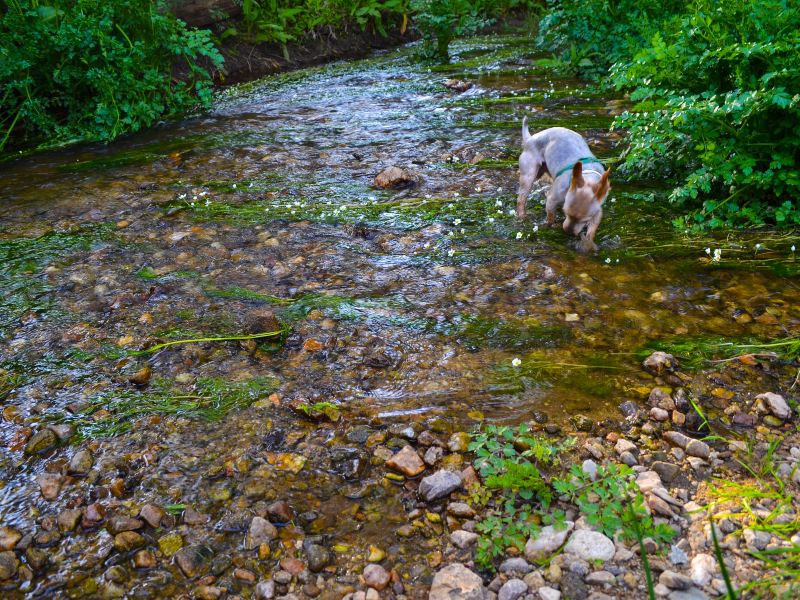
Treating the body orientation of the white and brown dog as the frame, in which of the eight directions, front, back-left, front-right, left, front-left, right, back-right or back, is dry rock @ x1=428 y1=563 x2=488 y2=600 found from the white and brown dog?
front-right

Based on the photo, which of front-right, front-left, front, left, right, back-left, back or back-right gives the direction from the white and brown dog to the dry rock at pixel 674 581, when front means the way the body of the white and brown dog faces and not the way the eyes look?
front-right

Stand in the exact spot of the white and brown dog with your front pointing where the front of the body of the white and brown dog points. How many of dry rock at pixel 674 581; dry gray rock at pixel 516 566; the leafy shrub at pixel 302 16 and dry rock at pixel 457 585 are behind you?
1

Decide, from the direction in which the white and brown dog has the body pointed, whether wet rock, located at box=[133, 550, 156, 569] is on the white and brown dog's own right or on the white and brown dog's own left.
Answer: on the white and brown dog's own right

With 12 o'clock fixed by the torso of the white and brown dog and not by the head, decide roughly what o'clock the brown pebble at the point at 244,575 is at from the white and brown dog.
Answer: The brown pebble is roughly at 2 o'clock from the white and brown dog.

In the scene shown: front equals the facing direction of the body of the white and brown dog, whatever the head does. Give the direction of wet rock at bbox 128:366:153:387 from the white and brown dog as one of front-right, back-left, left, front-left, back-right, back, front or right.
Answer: right

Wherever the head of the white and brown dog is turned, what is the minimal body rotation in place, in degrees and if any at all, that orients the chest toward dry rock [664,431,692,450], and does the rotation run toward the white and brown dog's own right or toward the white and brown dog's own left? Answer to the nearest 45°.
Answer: approximately 45° to the white and brown dog's own right

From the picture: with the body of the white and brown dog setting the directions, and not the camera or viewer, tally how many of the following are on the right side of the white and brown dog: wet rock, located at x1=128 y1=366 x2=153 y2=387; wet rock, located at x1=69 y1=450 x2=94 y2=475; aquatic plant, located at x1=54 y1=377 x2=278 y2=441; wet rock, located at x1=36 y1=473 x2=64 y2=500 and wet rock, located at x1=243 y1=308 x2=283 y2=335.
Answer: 5

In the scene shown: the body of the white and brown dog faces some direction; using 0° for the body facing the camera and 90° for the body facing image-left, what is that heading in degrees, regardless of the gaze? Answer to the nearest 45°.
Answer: approximately 315°

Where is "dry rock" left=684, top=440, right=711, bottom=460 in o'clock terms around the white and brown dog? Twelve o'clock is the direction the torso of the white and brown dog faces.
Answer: The dry rock is roughly at 1 o'clock from the white and brown dog.

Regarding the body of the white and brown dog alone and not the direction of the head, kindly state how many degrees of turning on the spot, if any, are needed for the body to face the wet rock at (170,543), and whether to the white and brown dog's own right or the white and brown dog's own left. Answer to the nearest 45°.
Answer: approximately 90° to the white and brown dog's own right

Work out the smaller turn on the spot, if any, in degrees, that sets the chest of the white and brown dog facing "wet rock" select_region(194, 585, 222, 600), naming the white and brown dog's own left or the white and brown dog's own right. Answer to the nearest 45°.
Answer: approximately 45° to the white and brown dog's own right

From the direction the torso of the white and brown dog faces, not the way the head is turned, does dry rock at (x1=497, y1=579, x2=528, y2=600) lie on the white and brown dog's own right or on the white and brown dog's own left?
on the white and brown dog's own right

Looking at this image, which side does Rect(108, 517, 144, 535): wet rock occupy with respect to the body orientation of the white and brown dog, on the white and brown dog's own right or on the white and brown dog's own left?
on the white and brown dog's own right

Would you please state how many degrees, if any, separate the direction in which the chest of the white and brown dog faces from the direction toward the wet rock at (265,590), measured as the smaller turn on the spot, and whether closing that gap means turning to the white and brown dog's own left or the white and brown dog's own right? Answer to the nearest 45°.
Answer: approximately 45° to the white and brown dog's own right

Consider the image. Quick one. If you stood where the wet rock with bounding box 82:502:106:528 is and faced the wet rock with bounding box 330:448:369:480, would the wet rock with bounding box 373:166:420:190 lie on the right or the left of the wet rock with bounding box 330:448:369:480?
left

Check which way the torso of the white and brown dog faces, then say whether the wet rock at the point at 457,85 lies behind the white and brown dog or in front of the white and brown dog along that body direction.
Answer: behind

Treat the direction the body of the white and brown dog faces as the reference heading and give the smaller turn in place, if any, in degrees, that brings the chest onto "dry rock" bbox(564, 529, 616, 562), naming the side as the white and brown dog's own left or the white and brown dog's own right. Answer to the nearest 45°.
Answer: approximately 45° to the white and brown dog's own right
